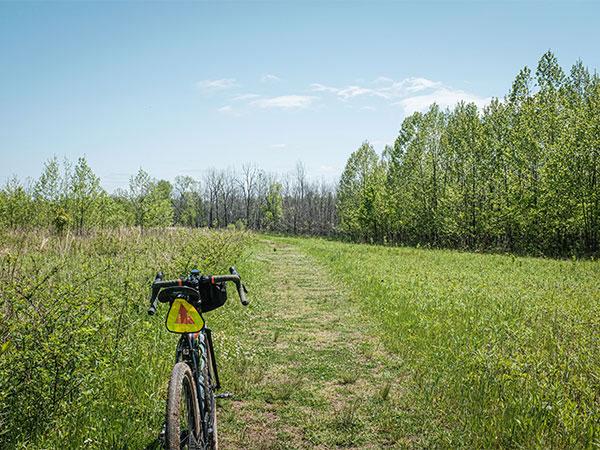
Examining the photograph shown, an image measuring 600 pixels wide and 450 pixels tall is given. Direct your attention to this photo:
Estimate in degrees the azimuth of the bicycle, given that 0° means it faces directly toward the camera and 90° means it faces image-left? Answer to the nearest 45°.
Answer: approximately 180°
